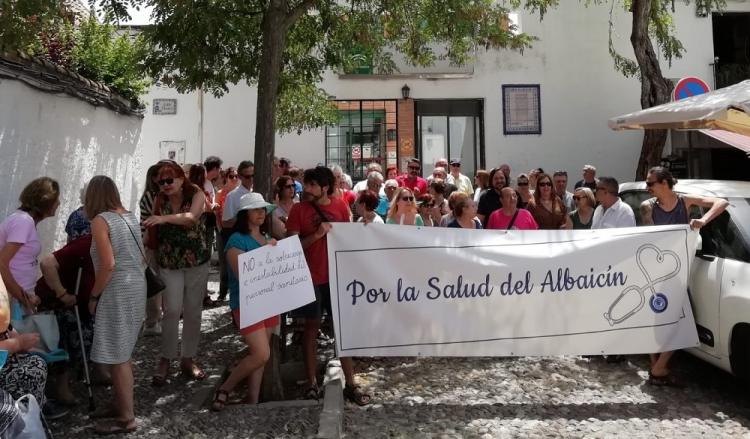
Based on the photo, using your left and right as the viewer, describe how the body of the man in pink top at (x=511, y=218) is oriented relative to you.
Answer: facing the viewer

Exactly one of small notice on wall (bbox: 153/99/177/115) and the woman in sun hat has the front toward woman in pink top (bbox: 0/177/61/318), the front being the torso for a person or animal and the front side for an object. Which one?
the small notice on wall

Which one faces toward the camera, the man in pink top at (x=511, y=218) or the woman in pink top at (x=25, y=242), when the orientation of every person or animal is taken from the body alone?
the man in pink top at (x=511, y=218)

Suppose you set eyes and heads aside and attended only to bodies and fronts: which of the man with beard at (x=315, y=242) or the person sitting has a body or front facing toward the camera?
the man with beard

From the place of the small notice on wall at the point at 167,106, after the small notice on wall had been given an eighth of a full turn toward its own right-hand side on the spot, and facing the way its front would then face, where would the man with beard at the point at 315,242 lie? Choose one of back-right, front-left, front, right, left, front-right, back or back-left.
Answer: front-left

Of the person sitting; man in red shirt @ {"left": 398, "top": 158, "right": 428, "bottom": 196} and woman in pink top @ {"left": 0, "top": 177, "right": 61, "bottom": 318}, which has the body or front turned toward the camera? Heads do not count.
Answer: the man in red shirt

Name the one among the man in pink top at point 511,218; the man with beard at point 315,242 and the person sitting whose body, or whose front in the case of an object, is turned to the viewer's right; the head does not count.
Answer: the person sitting

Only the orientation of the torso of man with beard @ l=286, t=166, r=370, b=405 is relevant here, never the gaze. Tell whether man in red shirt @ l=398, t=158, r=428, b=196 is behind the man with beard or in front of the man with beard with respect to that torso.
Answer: behind

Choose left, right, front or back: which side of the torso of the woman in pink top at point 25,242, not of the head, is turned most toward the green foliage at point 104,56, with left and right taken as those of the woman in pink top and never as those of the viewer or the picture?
left

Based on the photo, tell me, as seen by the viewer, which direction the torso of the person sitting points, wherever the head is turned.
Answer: to the viewer's right

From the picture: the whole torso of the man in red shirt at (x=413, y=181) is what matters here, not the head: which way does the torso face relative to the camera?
toward the camera

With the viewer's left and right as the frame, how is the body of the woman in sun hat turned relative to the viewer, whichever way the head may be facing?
facing the viewer and to the right of the viewer

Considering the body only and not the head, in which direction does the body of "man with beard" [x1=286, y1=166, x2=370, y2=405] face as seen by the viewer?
toward the camera

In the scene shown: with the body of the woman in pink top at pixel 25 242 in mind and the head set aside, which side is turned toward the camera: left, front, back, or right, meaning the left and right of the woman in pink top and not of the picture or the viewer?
right
